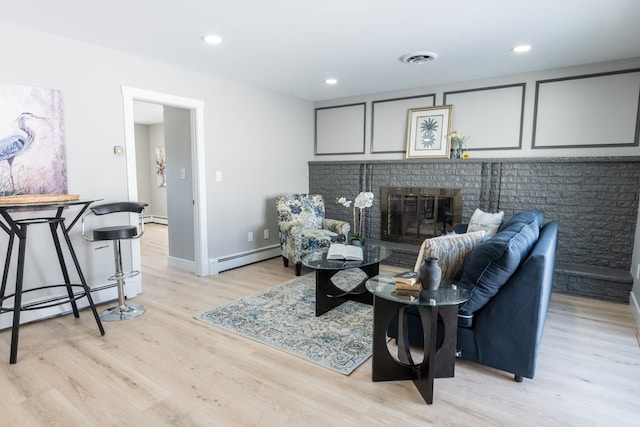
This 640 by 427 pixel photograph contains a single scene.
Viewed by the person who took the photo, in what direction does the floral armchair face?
facing the viewer and to the right of the viewer

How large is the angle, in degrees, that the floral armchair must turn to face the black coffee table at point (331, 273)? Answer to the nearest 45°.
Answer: approximately 45° to its right

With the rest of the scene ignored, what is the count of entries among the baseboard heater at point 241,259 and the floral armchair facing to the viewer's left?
0

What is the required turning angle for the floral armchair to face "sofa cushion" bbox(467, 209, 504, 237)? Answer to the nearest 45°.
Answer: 0° — it already faces it

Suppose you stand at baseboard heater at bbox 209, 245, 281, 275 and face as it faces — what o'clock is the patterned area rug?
The patterned area rug is roughly at 1 o'clock from the baseboard heater.

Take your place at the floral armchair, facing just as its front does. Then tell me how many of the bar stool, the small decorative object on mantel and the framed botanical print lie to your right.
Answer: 1

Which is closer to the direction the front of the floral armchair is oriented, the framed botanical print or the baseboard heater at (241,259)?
the framed botanical print

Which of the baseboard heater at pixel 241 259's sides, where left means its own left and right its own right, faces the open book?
front

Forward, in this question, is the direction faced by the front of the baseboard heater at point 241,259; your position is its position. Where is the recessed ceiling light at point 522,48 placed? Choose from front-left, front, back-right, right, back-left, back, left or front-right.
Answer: front

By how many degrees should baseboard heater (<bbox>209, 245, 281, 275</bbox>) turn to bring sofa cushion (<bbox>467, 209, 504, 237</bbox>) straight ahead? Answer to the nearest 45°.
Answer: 0° — it already faces it

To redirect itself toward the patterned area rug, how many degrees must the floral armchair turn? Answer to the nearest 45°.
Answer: approximately 45° to its right

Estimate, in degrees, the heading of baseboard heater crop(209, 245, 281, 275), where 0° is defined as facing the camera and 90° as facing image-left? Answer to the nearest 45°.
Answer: approximately 315°

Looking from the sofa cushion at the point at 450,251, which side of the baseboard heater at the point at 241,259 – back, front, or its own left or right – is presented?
front

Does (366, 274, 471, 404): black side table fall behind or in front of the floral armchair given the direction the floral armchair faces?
in front
